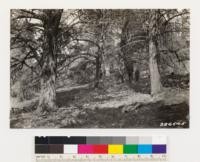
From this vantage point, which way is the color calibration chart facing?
toward the camera
